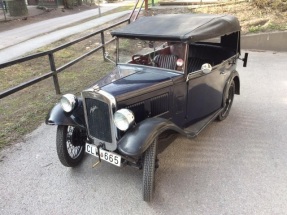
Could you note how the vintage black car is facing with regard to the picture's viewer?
facing the viewer and to the left of the viewer
